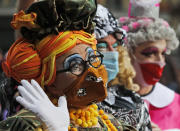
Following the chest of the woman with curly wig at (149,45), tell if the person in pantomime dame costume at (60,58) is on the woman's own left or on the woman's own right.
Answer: on the woman's own right

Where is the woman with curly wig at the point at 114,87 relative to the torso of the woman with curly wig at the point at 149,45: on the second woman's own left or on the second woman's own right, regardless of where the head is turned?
on the second woman's own right

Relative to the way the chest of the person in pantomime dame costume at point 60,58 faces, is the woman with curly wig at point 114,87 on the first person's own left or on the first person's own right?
on the first person's own left

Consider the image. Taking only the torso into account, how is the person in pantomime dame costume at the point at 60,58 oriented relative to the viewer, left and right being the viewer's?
facing the viewer and to the right of the viewer

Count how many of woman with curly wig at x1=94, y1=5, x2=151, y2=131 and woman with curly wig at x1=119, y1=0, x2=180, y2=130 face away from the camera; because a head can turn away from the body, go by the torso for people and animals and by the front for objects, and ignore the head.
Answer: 0

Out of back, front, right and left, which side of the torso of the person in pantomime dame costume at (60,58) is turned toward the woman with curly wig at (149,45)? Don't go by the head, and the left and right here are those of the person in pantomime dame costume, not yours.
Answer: left

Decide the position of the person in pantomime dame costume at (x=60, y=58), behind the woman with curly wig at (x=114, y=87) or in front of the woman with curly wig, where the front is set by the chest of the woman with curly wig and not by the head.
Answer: in front

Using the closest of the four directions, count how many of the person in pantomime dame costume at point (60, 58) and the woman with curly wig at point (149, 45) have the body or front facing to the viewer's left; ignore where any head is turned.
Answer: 0

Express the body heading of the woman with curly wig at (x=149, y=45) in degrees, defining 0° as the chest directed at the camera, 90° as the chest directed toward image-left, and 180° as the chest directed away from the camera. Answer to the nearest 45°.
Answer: approximately 315°

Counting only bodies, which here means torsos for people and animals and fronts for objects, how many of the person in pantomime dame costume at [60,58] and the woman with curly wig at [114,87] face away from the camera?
0

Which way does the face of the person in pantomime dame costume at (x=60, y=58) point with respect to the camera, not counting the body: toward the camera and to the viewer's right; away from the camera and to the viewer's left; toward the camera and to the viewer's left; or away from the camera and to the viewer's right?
toward the camera and to the viewer's right
